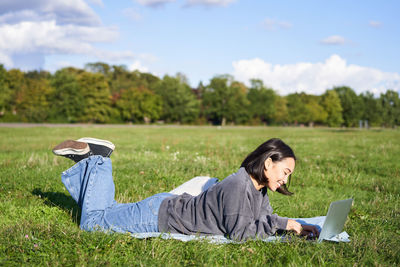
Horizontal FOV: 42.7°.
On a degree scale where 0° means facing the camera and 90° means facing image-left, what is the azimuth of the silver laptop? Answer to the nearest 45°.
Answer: approximately 135°
